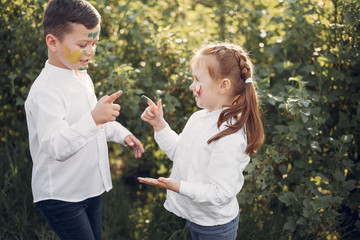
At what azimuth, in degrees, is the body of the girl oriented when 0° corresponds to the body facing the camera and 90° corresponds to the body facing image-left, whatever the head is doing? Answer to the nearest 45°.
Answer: approximately 90°

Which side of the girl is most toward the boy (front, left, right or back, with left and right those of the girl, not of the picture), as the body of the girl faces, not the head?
front

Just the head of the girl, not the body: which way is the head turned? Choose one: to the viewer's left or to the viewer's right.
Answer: to the viewer's left
